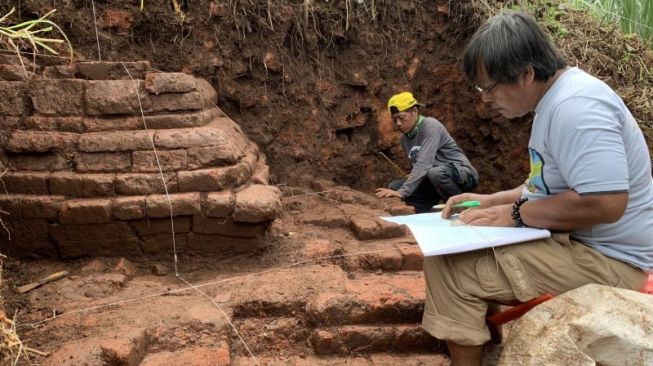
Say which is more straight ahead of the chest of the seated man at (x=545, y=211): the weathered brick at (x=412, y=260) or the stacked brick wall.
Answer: the stacked brick wall

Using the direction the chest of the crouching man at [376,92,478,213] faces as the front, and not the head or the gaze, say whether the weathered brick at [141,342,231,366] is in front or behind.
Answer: in front

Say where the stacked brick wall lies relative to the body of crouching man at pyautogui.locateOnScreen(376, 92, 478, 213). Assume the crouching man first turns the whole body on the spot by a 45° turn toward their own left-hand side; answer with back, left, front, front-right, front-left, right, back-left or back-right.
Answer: front-right

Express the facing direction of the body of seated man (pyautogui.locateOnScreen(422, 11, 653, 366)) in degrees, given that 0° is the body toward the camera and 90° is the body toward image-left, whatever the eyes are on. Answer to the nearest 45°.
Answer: approximately 90°

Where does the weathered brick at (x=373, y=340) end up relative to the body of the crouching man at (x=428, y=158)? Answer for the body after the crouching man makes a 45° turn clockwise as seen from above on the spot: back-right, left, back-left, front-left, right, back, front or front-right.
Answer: left

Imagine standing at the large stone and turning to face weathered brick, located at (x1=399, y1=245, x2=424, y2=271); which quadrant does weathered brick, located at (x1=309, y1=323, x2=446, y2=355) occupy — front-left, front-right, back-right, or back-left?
front-left

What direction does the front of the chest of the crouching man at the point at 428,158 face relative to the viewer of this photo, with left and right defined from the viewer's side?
facing the viewer and to the left of the viewer

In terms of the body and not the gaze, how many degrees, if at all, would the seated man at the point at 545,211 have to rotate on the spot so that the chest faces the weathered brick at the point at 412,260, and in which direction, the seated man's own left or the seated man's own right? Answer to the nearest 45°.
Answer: approximately 45° to the seated man's own right

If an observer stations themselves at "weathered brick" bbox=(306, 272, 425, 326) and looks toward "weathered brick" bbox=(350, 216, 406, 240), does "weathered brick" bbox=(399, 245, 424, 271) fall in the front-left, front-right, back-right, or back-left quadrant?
front-right

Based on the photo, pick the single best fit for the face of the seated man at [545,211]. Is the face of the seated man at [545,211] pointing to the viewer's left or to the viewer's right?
to the viewer's left

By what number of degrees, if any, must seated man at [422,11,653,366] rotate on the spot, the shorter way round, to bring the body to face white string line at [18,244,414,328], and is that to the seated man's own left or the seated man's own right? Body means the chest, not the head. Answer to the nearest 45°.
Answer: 0° — they already face it

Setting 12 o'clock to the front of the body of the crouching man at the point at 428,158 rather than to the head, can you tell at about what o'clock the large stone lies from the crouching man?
The large stone is roughly at 10 o'clock from the crouching man.

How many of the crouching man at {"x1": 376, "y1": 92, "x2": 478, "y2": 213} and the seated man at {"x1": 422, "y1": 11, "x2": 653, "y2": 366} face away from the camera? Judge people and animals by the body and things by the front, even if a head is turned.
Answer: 0

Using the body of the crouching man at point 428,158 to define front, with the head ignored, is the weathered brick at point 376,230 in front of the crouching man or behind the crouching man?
in front

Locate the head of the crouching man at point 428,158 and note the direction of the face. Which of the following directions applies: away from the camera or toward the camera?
toward the camera
